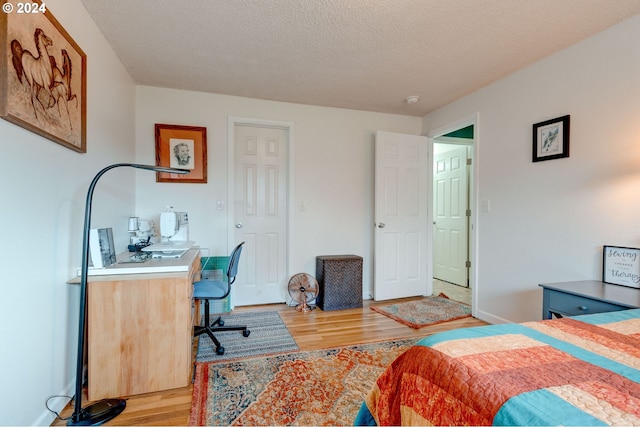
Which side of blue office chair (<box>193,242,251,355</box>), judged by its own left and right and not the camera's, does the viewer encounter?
left

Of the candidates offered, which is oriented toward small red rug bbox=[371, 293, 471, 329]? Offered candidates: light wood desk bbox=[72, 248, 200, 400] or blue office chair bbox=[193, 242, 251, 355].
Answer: the light wood desk

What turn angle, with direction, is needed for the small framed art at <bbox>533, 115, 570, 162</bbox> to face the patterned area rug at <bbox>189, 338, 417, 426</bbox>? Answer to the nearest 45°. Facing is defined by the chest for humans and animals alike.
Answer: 0° — it already faces it

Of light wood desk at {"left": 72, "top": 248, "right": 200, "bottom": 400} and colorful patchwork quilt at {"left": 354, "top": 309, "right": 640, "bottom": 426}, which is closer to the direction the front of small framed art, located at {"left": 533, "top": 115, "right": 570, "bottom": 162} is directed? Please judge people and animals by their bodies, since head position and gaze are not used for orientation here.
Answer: the light wood desk

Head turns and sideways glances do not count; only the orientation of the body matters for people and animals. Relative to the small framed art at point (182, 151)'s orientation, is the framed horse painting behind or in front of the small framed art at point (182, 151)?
in front

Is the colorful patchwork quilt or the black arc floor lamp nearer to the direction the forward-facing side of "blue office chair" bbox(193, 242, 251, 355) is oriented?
the black arc floor lamp

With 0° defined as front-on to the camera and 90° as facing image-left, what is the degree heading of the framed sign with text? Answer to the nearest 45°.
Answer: approximately 45°

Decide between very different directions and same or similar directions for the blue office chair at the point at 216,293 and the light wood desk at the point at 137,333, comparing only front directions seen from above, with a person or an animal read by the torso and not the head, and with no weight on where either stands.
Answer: very different directions
